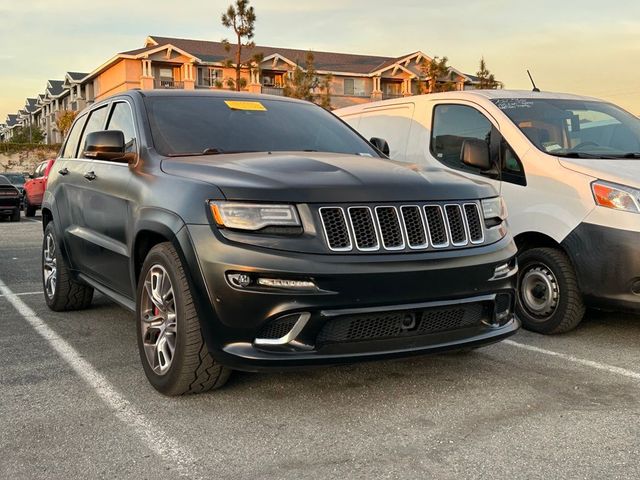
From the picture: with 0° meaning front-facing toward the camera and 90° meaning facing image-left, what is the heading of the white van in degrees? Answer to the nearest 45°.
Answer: approximately 315°

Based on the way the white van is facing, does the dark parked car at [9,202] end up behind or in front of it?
behind

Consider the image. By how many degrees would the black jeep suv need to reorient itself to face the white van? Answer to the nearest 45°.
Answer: approximately 90° to its left

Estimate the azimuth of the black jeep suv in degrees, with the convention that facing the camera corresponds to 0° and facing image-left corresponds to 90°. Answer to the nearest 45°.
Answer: approximately 315°

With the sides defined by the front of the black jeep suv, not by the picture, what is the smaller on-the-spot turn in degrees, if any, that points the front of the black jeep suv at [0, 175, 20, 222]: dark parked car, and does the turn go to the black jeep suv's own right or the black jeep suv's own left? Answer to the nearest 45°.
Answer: approximately 180°

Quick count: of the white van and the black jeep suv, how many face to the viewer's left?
0

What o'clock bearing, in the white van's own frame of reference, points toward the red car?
The red car is roughly at 6 o'clock from the white van.
